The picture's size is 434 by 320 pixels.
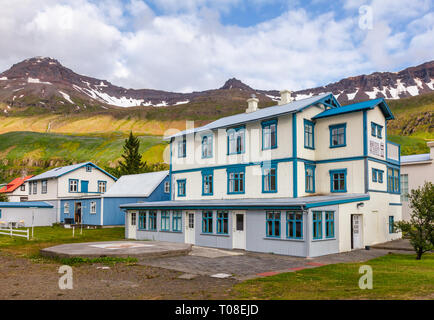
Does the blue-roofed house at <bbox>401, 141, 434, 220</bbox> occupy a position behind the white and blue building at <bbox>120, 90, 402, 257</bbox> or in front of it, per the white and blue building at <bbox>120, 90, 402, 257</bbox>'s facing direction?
behind

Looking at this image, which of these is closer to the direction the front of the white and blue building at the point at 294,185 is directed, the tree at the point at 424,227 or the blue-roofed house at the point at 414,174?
the tree

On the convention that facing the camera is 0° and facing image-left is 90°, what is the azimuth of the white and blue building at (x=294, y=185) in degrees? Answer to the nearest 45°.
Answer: approximately 45°

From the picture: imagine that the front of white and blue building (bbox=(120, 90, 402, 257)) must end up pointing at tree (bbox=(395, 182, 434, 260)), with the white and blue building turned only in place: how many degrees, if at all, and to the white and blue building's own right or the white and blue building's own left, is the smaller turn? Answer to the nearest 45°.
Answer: approximately 90° to the white and blue building's own left
